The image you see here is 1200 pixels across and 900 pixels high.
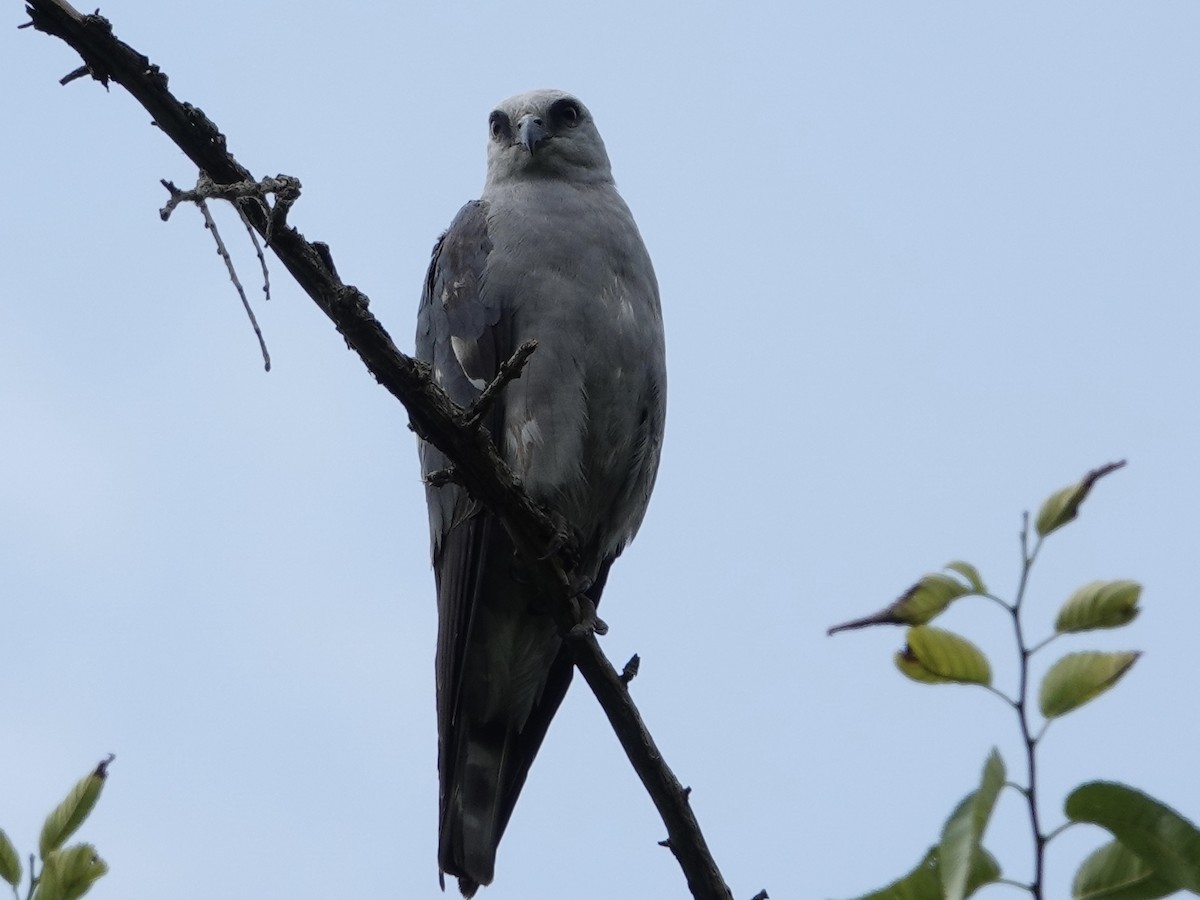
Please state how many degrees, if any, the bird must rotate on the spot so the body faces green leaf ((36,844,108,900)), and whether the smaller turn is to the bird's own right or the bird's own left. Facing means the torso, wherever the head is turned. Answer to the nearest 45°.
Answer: approximately 45° to the bird's own right

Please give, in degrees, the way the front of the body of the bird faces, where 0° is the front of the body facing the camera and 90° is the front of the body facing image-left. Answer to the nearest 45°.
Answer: approximately 315°

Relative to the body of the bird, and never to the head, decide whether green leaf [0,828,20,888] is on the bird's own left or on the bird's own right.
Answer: on the bird's own right

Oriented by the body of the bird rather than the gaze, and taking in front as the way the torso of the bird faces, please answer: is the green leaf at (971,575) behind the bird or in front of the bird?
in front
